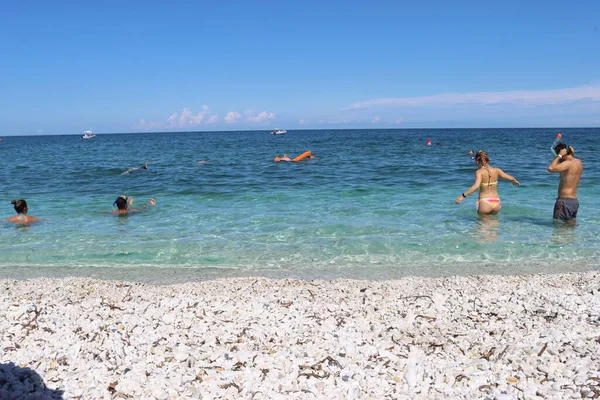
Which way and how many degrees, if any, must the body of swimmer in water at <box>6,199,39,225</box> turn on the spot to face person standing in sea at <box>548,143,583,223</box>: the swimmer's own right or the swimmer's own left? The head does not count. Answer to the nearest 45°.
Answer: approximately 135° to the swimmer's own right

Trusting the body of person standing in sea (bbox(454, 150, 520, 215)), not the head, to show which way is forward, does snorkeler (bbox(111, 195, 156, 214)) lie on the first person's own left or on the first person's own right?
on the first person's own left

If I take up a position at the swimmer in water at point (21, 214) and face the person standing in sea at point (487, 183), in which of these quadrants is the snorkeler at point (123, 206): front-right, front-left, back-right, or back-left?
front-left

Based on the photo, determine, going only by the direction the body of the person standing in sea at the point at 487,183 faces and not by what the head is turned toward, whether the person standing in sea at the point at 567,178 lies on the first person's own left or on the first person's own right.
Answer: on the first person's own right

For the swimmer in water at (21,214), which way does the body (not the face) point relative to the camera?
away from the camera

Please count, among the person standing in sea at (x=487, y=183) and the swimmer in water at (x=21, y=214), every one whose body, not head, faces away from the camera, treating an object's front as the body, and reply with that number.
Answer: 2

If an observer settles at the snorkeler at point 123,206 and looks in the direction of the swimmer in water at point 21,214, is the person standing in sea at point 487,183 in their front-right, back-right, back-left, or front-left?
back-left

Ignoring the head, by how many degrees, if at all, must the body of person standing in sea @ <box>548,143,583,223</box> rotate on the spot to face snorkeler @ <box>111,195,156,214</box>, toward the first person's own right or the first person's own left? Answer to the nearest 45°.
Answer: approximately 45° to the first person's own left

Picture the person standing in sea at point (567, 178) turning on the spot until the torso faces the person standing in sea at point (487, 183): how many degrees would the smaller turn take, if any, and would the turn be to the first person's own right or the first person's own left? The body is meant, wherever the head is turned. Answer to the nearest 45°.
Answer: approximately 45° to the first person's own left

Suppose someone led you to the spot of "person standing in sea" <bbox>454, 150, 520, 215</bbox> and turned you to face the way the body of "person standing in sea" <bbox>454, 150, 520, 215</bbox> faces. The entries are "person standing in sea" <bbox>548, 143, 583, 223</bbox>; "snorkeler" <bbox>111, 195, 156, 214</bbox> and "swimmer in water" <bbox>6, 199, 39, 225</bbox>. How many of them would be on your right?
1

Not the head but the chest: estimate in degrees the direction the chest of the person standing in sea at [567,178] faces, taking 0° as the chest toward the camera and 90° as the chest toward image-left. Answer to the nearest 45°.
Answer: approximately 135°

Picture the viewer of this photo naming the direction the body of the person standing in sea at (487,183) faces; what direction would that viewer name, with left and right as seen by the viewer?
facing away from the viewer
